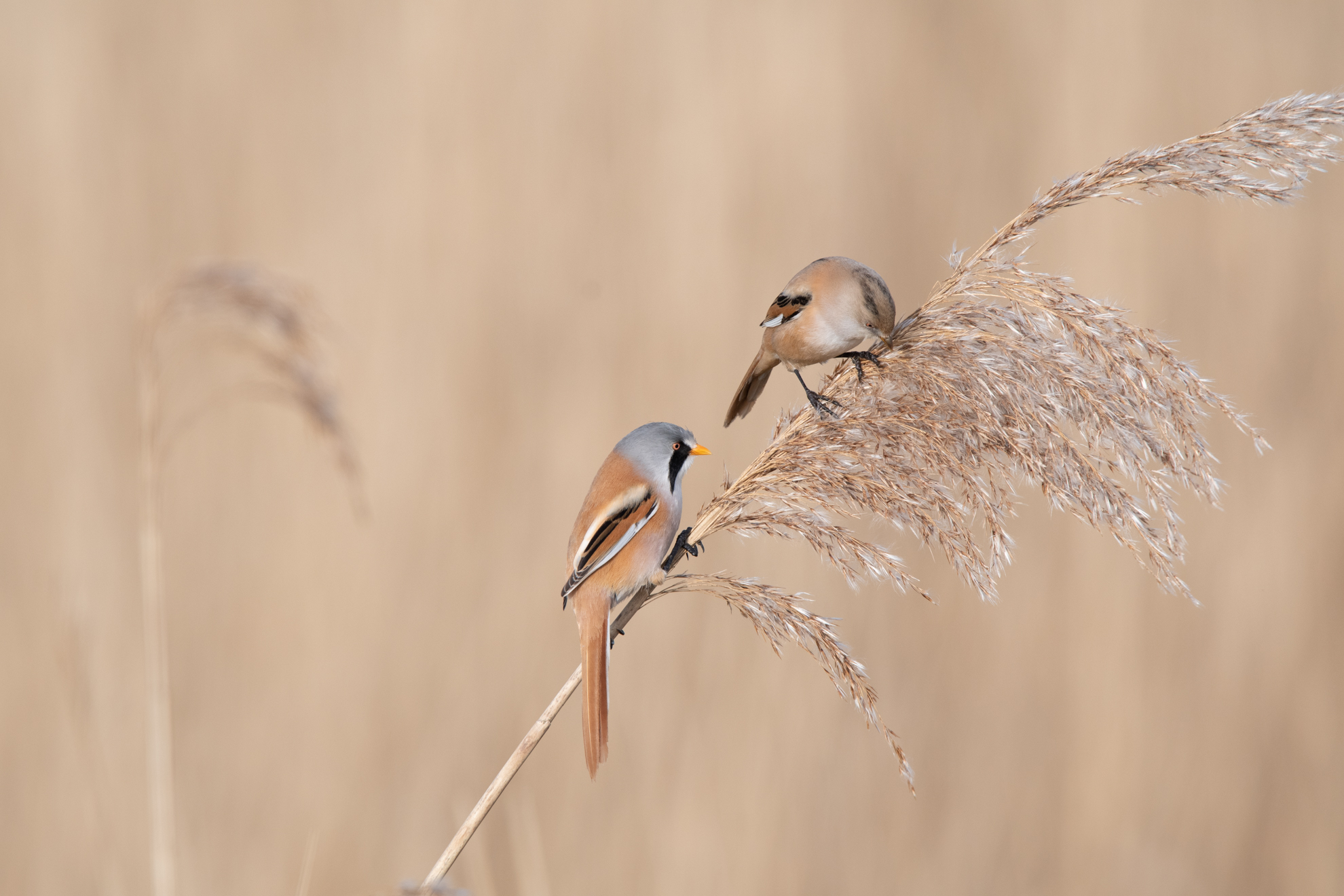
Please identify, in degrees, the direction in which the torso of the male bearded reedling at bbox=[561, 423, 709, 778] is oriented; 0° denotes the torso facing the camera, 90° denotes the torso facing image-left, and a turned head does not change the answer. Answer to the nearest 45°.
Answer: approximately 270°
